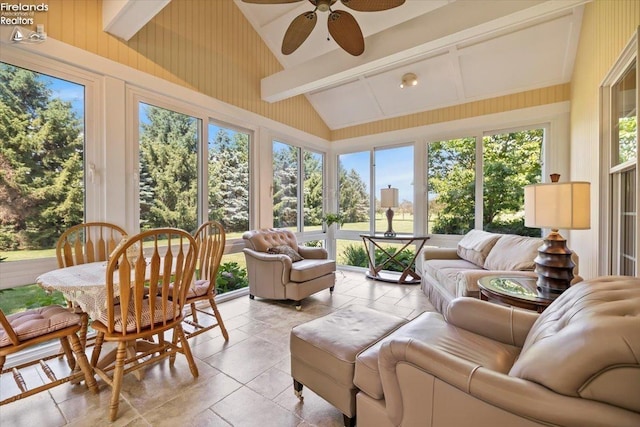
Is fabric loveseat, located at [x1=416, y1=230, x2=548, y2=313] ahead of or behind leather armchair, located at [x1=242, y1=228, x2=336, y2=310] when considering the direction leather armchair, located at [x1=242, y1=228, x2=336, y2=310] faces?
ahead

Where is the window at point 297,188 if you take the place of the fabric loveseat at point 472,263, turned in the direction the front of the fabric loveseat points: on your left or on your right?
on your right

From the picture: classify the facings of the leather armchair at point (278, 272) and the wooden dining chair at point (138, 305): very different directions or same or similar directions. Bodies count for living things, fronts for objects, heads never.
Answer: very different directions

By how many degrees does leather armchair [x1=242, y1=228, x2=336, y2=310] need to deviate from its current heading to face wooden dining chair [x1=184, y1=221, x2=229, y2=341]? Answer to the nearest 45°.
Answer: approximately 90° to its right

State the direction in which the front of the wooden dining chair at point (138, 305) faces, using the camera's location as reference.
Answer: facing away from the viewer and to the left of the viewer

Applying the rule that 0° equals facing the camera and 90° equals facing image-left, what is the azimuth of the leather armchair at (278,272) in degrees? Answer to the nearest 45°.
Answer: approximately 315°

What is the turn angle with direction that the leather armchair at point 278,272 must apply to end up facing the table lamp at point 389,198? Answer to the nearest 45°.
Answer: approximately 90° to its left

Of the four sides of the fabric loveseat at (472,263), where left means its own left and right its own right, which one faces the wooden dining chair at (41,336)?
front

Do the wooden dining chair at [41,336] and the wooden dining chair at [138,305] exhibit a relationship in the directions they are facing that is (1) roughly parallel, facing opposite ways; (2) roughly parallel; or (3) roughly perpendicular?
roughly perpendicular

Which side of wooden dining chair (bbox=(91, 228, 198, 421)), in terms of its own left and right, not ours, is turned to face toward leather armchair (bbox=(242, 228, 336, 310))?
right

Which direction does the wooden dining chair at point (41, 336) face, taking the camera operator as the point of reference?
facing away from the viewer and to the right of the viewer

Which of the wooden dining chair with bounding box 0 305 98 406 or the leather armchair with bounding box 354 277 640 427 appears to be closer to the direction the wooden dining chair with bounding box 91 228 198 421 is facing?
the wooden dining chair

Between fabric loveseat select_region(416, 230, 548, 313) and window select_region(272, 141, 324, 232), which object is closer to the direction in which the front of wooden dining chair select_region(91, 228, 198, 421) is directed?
the window

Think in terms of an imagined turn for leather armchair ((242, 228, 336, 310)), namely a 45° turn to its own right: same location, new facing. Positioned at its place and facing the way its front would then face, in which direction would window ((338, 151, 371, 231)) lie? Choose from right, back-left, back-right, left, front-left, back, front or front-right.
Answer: back-left

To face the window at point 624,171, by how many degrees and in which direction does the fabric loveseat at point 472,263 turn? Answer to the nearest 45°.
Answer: approximately 135° to its left
